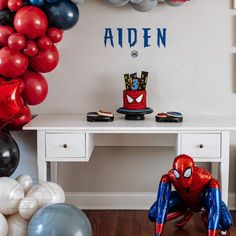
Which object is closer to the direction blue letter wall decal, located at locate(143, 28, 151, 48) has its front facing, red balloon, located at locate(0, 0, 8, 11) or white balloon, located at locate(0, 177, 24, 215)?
the white balloon

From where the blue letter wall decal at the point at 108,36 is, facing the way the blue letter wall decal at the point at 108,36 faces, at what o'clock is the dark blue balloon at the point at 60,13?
The dark blue balloon is roughly at 1 o'clock from the blue letter wall decal.

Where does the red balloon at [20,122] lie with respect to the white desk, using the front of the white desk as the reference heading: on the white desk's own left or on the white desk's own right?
on the white desk's own right

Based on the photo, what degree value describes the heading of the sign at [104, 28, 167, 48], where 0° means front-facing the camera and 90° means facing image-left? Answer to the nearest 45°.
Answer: approximately 0°

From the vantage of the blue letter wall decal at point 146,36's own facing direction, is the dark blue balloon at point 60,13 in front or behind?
in front

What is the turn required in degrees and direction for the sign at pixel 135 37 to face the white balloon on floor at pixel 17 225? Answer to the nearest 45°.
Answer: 0° — it already faces it
